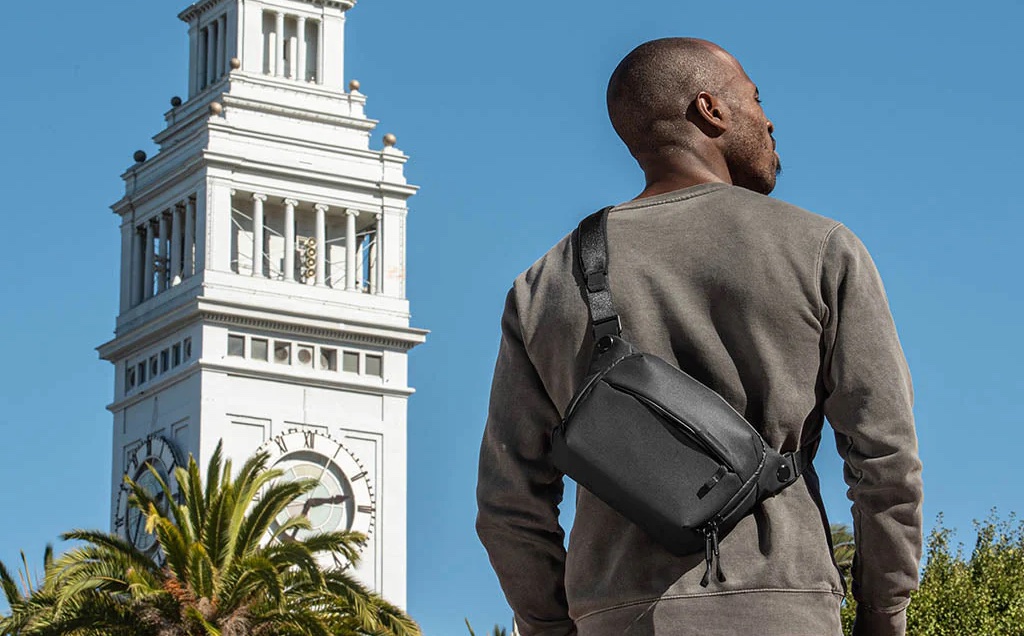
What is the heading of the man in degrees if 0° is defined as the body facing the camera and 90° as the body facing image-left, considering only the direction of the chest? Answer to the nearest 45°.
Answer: approximately 180°

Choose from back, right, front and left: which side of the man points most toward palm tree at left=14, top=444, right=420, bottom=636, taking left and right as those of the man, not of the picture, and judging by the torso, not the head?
front

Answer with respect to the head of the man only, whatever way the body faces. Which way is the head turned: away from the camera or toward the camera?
away from the camera

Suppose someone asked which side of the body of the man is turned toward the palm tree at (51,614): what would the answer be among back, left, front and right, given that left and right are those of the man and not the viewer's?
front
